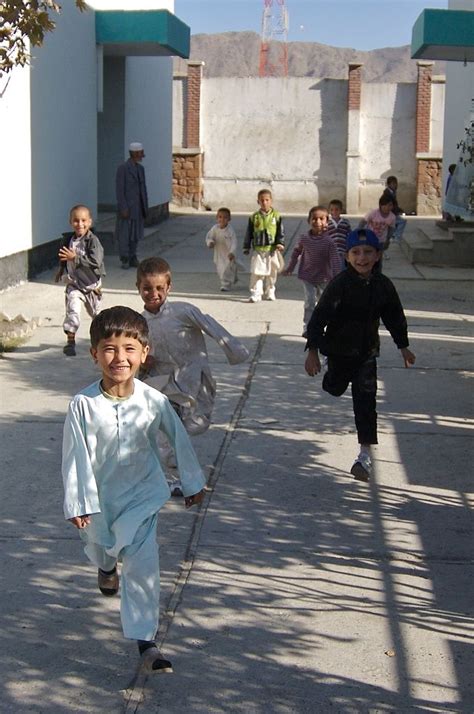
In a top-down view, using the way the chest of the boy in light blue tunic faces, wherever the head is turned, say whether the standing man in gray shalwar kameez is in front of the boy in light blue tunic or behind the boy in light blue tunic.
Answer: behind

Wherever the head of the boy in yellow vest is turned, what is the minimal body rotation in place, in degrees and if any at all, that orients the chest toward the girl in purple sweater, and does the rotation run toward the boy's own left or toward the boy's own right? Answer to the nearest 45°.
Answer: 0° — they already face them

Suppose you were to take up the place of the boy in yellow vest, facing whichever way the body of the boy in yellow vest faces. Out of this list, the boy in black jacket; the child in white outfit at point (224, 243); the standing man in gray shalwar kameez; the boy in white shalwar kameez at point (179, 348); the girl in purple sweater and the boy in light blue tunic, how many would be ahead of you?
4

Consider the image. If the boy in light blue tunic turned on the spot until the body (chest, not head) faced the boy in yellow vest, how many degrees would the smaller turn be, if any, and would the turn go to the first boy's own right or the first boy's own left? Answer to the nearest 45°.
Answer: approximately 180°

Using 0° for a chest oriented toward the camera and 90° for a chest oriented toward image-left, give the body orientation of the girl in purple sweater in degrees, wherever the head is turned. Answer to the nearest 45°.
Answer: approximately 0°

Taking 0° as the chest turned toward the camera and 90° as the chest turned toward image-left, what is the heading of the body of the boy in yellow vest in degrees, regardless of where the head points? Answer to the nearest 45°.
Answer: approximately 0°

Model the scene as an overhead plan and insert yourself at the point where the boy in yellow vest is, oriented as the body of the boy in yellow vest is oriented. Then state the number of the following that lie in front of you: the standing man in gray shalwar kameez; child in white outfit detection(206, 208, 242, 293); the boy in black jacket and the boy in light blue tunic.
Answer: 2

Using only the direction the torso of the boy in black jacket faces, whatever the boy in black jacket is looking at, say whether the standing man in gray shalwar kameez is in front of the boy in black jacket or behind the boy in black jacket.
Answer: behind

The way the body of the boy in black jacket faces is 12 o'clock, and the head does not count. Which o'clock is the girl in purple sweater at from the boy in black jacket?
The girl in purple sweater is roughly at 6 o'clock from the boy in black jacket.

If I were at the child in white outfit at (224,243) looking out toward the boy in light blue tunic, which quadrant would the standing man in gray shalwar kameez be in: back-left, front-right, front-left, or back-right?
back-right
